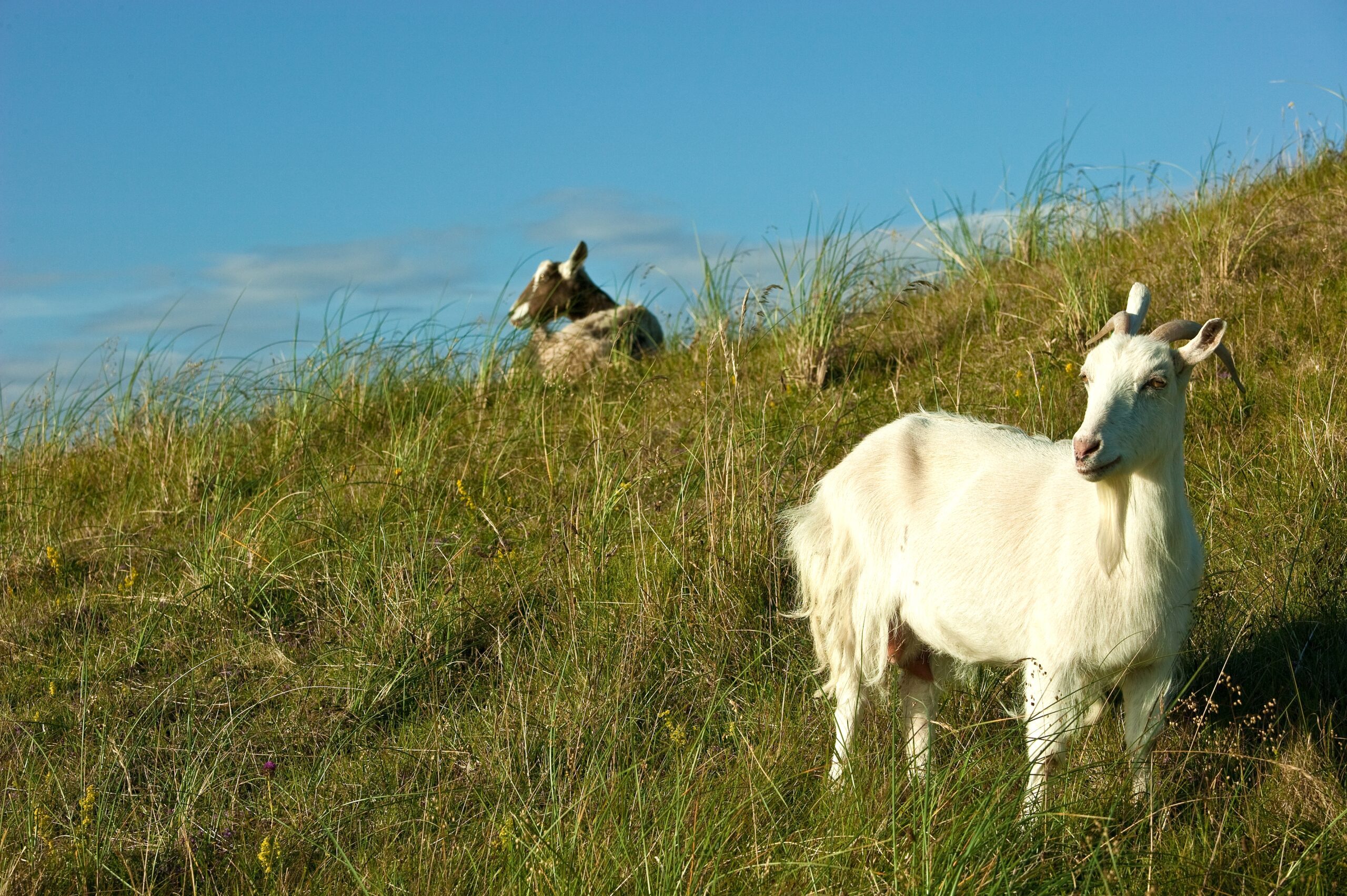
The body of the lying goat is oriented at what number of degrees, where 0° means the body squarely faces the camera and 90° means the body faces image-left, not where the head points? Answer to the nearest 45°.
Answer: approximately 45°

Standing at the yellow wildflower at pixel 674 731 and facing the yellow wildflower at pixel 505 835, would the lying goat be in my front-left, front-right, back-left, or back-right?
back-right

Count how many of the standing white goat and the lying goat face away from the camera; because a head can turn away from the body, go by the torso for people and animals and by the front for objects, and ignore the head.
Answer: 0

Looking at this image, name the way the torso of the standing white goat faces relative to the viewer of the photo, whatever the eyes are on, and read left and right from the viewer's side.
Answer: facing the viewer and to the right of the viewer

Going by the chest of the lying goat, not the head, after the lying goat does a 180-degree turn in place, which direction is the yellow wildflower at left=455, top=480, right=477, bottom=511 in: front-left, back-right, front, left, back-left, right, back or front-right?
back-right

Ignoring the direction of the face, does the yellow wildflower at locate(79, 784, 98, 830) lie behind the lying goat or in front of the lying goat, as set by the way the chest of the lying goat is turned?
in front

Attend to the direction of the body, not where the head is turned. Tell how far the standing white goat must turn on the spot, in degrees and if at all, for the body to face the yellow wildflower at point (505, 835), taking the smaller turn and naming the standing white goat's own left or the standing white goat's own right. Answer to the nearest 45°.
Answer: approximately 90° to the standing white goat's own right

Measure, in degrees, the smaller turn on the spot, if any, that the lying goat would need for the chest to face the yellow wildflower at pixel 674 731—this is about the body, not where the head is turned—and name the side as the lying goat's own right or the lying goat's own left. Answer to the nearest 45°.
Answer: approximately 45° to the lying goat's own left

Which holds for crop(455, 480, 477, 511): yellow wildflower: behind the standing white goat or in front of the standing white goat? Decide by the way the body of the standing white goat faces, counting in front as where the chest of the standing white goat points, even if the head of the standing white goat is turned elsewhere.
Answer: behind
